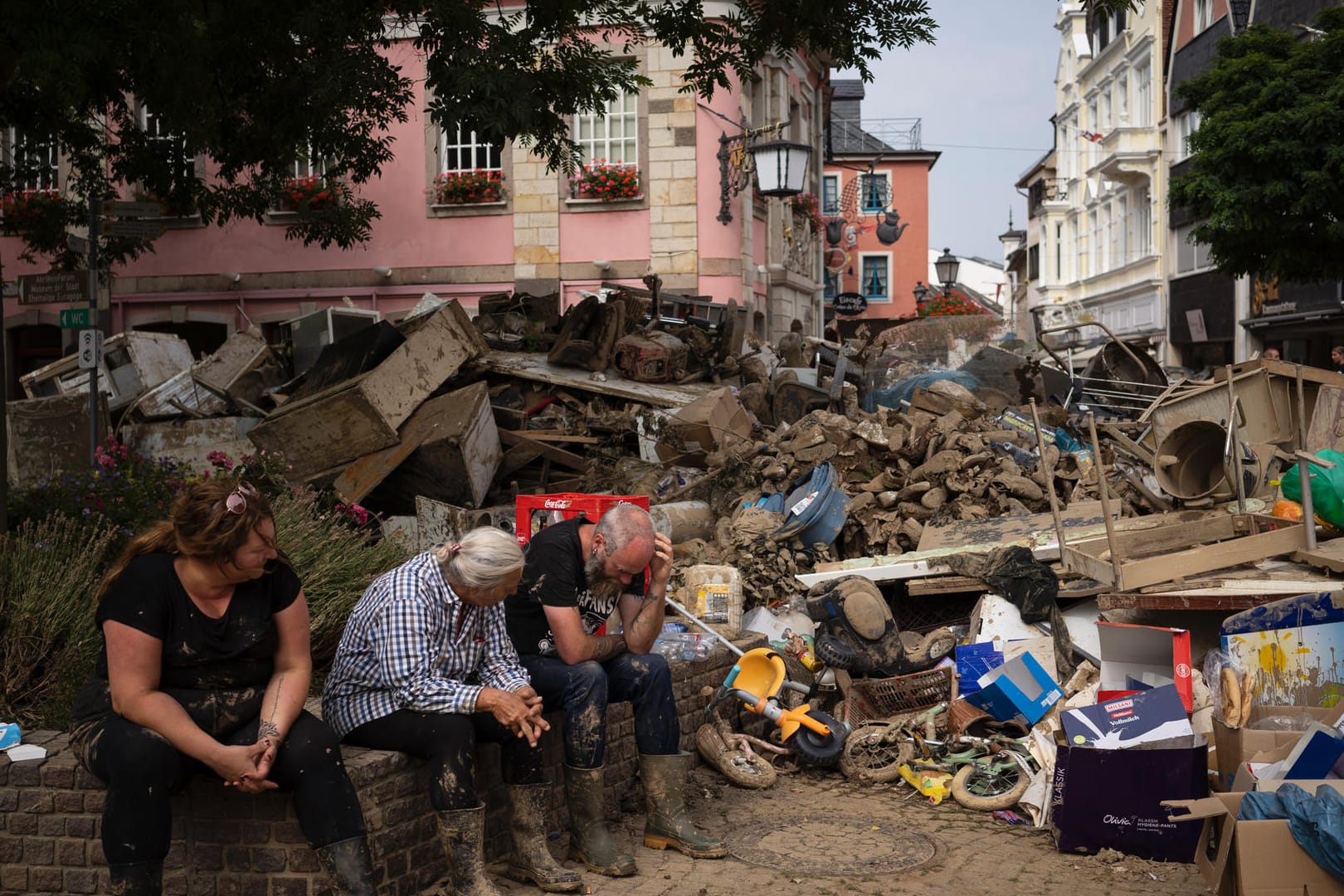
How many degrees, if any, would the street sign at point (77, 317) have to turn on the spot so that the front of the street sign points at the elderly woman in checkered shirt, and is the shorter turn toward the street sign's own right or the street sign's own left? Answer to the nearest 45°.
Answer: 0° — it already faces them

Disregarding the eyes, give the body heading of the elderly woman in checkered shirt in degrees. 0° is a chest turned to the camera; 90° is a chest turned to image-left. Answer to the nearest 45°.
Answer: approximately 315°

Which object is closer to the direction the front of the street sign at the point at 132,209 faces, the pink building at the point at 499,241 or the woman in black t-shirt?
the woman in black t-shirt

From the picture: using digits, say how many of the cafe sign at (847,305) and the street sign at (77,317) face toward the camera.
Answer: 2

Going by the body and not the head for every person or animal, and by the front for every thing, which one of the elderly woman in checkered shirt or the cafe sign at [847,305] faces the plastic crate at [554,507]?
the cafe sign

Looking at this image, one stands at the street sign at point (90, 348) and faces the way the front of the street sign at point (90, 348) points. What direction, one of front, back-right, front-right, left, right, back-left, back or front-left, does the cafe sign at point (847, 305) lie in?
back-left

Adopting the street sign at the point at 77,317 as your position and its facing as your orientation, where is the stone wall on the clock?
The stone wall is roughly at 12 o'clock from the street sign.

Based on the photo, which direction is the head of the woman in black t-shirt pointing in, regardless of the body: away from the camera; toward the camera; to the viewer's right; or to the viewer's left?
to the viewer's right

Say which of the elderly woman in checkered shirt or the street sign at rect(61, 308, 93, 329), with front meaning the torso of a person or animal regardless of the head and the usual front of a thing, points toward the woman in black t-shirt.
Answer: the street sign

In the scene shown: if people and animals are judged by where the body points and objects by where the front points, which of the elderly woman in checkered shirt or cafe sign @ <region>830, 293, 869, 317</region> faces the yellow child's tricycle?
the cafe sign
